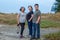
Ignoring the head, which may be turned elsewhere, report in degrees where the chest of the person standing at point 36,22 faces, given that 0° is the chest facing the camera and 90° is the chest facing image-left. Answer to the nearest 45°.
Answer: approximately 45°
